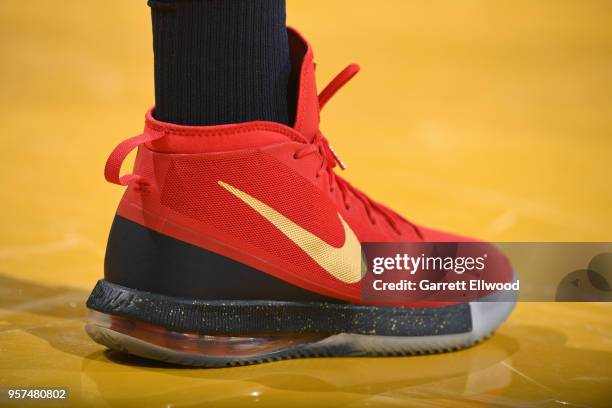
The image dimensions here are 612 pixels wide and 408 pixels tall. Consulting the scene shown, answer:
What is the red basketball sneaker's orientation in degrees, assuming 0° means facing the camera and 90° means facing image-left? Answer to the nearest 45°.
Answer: approximately 270°
